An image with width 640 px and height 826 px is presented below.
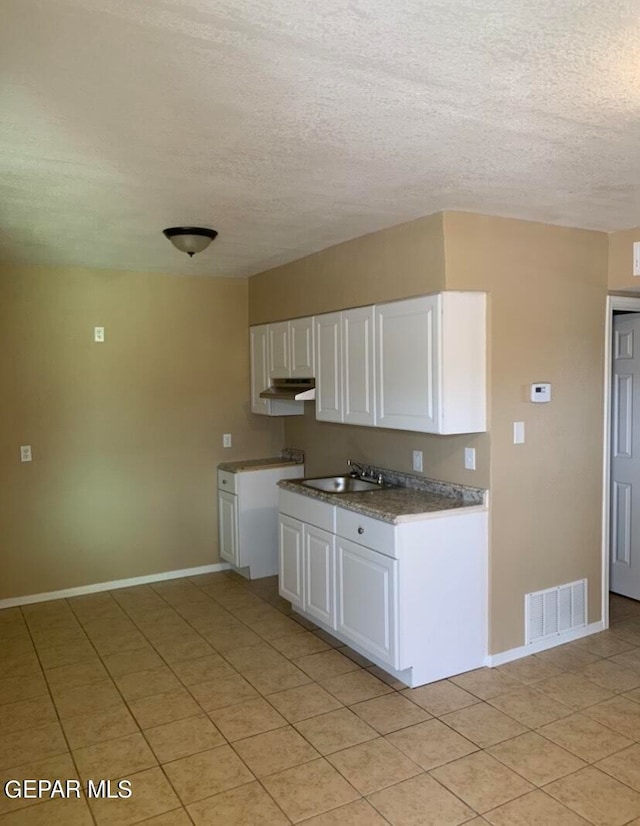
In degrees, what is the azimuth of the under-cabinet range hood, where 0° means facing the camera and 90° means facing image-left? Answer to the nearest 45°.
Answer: approximately 45°

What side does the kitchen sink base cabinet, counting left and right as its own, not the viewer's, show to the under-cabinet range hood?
right

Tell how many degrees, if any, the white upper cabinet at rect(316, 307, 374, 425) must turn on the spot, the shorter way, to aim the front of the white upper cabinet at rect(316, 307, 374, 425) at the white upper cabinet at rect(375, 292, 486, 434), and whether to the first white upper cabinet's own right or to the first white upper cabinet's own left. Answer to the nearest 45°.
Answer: approximately 90° to the first white upper cabinet's own left

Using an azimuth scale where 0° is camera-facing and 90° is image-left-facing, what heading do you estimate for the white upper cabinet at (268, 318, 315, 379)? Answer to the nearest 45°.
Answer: approximately 45°

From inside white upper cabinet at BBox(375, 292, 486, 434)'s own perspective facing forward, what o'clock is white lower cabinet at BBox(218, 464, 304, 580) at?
The white lower cabinet is roughly at 3 o'clock from the white upper cabinet.

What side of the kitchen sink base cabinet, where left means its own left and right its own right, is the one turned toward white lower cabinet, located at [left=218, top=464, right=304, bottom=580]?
right

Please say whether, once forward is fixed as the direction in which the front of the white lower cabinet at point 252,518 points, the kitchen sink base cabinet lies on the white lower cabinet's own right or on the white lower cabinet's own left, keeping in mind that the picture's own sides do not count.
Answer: on the white lower cabinet's own left

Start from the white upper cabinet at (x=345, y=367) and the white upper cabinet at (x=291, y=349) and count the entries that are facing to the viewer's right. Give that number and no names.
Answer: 0

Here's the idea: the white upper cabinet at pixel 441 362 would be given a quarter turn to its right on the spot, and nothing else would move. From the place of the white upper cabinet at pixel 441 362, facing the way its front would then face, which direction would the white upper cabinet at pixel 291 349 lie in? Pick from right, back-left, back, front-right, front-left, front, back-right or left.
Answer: front

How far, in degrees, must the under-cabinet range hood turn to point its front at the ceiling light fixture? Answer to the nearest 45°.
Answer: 0° — it already faces it
